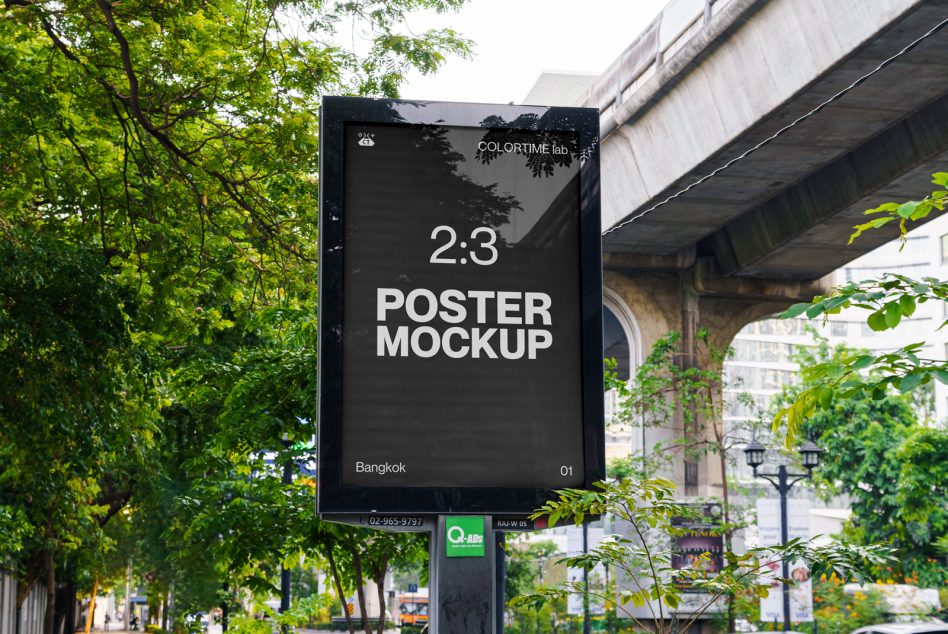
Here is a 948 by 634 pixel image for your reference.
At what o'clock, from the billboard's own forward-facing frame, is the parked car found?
The parked car is roughly at 7 o'clock from the billboard.

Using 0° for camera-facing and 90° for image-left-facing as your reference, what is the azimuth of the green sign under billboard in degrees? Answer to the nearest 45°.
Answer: approximately 0°

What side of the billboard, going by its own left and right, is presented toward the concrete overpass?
back

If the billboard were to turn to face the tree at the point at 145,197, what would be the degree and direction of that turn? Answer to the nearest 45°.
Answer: approximately 135° to its right

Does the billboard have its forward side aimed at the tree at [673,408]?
no

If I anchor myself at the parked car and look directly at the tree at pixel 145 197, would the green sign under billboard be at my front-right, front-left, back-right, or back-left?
front-left

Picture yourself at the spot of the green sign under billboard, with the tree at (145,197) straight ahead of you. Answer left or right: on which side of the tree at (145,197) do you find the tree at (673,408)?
right

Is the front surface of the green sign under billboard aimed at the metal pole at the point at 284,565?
no

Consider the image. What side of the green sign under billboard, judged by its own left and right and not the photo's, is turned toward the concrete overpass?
back

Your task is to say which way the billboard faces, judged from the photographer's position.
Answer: facing the viewer

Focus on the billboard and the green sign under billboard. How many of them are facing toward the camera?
2

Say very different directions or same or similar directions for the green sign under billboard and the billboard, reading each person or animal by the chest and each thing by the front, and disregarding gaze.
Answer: same or similar directions

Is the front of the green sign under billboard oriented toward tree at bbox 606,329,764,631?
no
